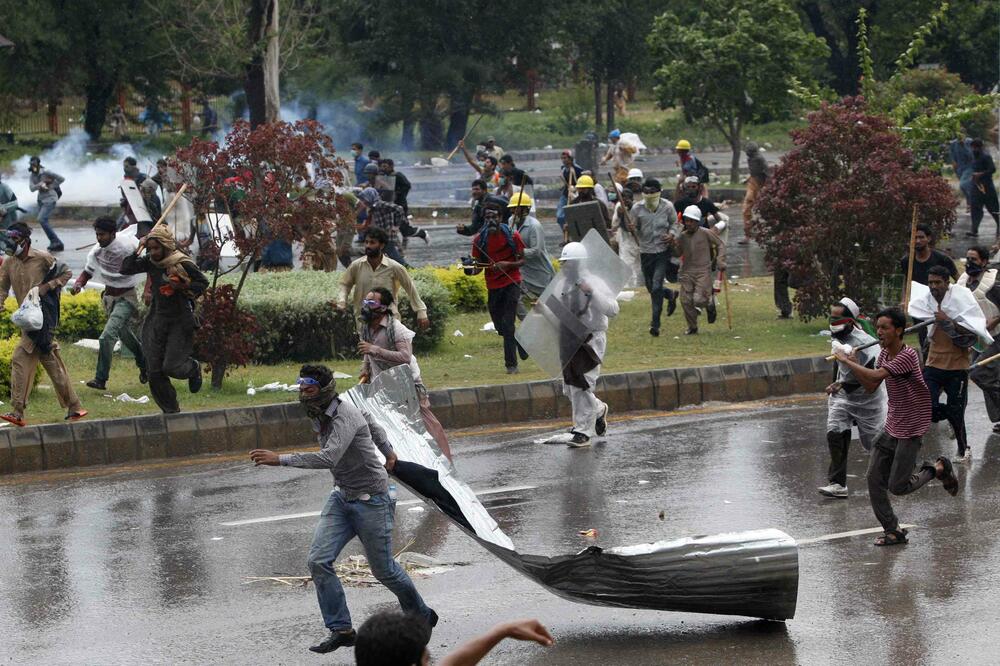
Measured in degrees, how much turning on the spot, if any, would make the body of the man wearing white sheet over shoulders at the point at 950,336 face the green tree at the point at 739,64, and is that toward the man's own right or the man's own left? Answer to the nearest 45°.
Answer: approximately 135° to the man's own right

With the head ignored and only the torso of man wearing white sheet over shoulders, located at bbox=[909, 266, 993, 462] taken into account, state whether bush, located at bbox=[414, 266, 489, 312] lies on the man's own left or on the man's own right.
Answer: on the man's own right

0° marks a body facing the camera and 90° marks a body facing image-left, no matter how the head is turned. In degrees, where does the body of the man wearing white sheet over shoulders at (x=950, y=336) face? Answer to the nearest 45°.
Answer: approximately 45°

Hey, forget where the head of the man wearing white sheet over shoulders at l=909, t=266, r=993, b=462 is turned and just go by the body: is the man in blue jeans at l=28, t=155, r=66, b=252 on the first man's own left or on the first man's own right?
on the first man's own right

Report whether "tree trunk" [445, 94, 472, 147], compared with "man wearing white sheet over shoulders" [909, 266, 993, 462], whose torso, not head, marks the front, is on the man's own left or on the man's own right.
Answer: on the man's own right

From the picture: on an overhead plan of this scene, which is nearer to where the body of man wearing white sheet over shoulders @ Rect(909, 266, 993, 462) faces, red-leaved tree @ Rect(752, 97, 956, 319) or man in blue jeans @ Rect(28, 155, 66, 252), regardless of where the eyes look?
the man in blue jeans
